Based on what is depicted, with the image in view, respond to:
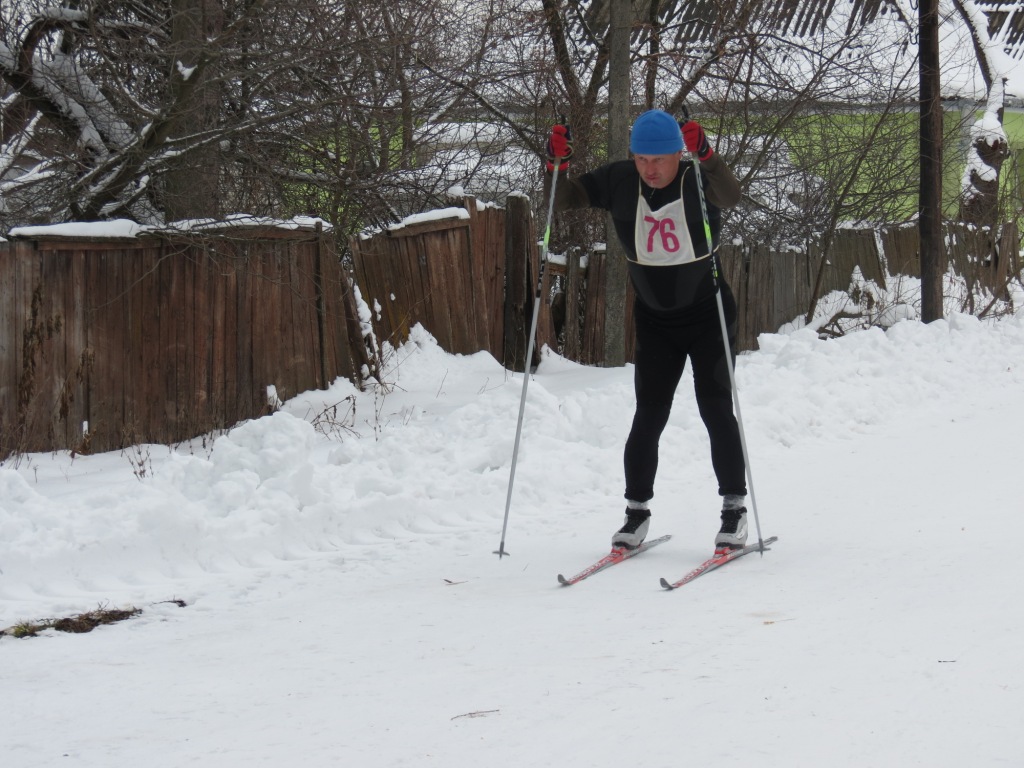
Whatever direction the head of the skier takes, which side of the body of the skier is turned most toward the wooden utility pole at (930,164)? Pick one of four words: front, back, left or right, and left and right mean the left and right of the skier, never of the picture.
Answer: back

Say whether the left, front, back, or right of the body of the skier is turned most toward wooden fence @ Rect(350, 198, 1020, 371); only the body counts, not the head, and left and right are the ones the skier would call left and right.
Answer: back

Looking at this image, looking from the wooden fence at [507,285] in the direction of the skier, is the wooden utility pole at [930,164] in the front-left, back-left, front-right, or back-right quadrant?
back-left

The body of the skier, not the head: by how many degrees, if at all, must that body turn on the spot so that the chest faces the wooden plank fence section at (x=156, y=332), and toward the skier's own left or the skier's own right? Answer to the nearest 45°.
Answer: approximately 135° to the skier's own right

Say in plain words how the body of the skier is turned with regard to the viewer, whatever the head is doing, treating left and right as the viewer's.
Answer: facing the viewer

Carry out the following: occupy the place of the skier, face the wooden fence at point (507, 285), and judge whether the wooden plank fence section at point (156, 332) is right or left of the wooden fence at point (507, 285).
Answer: left

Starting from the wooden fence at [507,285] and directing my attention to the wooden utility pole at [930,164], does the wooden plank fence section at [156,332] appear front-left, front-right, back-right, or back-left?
back-right
